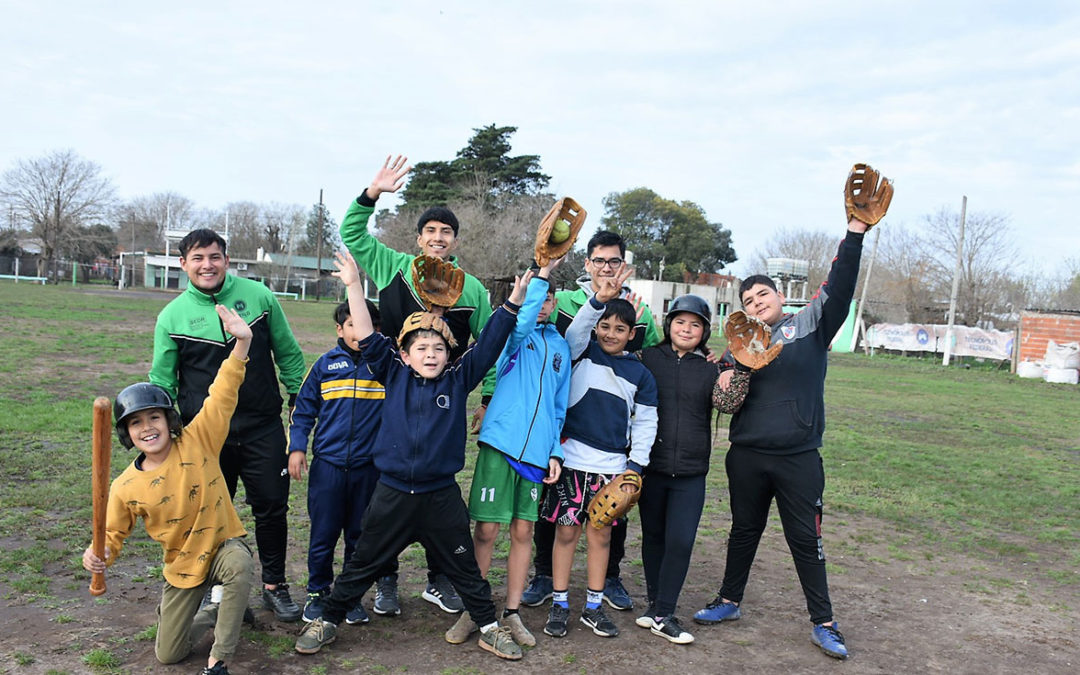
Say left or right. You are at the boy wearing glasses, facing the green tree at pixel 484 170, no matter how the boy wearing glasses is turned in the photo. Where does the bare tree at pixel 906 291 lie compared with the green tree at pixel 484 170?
right

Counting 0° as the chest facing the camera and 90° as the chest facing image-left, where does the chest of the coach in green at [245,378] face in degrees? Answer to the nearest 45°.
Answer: approximately 0°

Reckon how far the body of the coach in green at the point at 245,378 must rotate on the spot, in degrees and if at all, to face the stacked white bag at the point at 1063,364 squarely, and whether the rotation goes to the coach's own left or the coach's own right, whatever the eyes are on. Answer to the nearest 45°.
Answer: approximately 135° to the coach's own left

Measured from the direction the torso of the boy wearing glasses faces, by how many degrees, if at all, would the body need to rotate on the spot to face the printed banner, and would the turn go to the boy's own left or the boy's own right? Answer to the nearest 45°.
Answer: approximately 135° to the boy's own left

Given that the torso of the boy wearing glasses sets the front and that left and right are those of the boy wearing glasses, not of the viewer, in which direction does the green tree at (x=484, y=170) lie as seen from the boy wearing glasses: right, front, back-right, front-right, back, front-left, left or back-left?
back

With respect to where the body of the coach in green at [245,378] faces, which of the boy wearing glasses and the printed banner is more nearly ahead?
the boy wearing glasses

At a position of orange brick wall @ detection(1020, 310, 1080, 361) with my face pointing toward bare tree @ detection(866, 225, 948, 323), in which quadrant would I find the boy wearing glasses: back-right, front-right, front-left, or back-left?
back-left

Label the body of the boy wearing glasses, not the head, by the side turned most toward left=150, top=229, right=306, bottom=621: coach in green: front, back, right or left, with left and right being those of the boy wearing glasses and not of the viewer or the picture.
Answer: right

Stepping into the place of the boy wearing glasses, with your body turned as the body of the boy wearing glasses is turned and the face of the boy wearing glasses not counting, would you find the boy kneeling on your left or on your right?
on your right

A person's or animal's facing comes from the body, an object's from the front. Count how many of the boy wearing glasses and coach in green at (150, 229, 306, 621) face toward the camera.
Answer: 2
